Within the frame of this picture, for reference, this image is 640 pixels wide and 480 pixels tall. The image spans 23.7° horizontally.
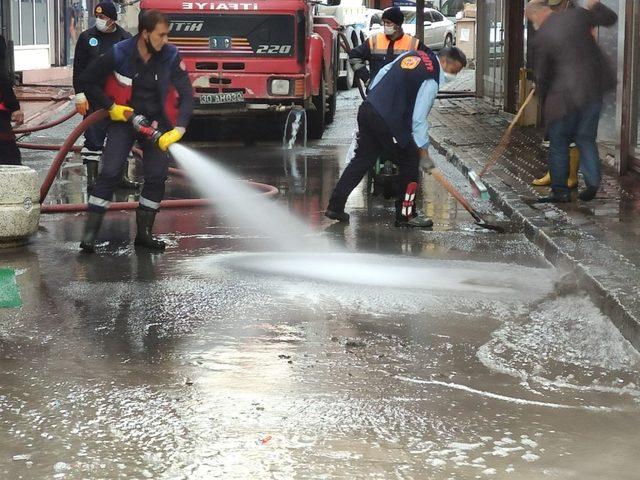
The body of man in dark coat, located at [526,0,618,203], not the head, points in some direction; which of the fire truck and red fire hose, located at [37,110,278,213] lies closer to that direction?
the fire truck

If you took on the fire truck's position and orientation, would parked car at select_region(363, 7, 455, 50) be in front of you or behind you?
behind

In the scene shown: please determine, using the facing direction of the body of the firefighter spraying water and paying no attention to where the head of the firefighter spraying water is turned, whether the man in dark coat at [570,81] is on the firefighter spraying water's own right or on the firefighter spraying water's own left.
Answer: on the firefighter spraying water's own left

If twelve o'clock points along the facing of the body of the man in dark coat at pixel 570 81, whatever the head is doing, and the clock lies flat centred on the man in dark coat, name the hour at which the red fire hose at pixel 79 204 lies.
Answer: The red fire hose is roughly at 10 o'clock from the man in dark coat.

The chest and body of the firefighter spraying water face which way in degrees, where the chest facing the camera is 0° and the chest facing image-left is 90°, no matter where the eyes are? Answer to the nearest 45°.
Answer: approximately 315°

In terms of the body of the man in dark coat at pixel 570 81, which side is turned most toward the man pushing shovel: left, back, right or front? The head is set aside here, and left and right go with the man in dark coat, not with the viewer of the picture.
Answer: left

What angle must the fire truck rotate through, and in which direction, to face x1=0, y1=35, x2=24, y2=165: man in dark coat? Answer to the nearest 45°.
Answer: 0° — it already faces them

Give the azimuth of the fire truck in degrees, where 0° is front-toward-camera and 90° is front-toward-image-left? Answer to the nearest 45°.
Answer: approximately 0°

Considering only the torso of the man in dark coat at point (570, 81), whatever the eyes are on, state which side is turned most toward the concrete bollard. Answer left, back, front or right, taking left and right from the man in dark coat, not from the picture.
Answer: left

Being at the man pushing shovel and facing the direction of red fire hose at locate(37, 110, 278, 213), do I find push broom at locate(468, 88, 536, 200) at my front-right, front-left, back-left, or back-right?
back-right

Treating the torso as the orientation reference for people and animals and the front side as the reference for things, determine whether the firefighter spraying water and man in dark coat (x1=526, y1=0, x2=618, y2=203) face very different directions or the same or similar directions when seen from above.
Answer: very different directions

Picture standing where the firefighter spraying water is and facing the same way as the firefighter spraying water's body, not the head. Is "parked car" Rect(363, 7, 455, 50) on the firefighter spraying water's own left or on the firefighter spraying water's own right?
on the firefighter spraying water's own left
